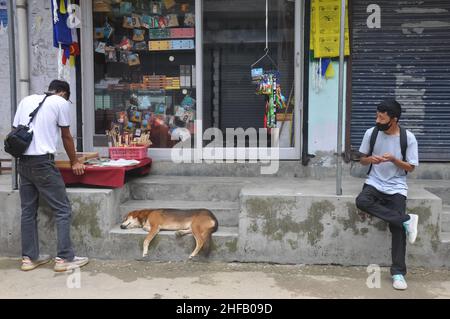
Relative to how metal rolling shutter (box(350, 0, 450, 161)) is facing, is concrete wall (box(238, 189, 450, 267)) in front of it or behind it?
in front

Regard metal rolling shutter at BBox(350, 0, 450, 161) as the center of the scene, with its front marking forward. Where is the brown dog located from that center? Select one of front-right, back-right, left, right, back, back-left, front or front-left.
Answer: front-right

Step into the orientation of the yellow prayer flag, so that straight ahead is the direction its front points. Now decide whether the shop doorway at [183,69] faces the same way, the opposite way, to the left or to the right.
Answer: the same way

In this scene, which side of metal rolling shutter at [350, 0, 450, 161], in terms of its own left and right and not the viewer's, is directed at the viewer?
front

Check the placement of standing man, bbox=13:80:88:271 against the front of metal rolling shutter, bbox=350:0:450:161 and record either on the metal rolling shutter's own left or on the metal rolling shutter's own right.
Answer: on the metal rolling shutter's own right

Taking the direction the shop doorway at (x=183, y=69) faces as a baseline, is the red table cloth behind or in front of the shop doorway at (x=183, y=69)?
in front

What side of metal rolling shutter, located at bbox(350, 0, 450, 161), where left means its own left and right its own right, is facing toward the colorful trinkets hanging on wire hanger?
right

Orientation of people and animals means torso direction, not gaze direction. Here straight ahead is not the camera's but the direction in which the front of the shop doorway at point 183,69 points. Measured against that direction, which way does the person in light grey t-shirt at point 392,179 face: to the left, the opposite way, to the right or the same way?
the same way

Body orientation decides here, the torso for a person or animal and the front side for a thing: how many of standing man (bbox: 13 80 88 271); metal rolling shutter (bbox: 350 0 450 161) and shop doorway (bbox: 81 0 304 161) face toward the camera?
2

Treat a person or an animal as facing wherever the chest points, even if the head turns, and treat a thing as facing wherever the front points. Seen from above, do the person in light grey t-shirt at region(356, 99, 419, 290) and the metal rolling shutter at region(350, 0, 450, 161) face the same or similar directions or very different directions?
same or similar directions

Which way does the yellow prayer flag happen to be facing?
toward the camera

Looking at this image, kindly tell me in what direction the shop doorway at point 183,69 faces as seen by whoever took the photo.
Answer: facing the viewer

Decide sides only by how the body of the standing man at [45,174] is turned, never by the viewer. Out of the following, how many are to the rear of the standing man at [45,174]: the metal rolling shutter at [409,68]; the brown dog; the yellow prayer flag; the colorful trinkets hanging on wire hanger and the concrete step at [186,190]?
0

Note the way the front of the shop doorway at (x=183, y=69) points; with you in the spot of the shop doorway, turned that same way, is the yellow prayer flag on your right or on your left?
on your left

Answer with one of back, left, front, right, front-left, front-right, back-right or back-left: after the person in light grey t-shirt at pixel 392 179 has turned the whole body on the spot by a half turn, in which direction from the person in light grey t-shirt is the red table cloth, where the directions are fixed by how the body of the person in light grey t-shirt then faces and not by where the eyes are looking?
left

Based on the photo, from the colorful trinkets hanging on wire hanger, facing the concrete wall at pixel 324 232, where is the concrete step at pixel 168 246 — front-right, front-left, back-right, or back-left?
front-right

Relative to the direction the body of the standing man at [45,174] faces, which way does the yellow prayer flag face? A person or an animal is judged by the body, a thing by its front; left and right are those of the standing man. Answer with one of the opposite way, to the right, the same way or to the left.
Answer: the opposite way
